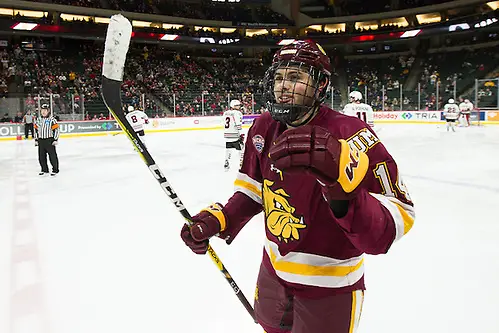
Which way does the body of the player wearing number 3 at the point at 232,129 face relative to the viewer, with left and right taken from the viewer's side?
facing away from the viewer and to the right of the viewer

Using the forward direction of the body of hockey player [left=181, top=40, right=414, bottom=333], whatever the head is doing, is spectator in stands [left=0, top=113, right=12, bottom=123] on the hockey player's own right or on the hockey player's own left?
on the hockey player's own right

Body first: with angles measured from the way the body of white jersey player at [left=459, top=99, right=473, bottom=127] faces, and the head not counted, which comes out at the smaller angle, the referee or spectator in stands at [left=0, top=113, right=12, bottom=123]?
the referee

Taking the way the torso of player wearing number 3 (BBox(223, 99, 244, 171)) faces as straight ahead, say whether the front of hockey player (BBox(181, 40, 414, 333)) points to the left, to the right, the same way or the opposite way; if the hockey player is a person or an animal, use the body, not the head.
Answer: the opposite way

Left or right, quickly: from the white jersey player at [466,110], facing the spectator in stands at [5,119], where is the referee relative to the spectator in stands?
left

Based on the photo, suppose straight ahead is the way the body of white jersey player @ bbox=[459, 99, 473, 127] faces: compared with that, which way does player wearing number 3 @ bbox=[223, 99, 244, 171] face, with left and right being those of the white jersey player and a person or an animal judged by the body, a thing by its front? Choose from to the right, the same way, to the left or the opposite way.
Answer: the opposite way

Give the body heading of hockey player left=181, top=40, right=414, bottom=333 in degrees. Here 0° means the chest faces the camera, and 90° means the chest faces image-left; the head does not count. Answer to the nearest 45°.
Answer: approximately 45°

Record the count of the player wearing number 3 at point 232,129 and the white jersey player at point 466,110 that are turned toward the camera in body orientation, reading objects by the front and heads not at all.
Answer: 1
